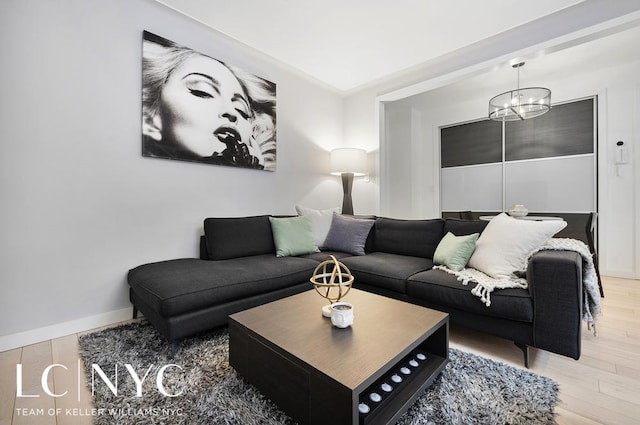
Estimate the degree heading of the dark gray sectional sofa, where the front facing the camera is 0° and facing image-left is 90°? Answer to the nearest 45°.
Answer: approximately 0°

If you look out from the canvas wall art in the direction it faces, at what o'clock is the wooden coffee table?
The wooden coffee table is roughly at 1 o'clock from the canvas wall art.

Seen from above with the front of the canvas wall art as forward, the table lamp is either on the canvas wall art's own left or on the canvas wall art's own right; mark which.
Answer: on the canvas wall art's own left

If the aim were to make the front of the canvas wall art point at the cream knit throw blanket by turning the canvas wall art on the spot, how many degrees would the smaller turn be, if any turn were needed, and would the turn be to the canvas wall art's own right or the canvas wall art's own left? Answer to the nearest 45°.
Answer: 0° — it already faces it

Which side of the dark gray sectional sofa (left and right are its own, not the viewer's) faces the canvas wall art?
right

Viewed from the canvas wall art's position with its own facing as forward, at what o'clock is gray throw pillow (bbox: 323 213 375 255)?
The gray throw pillow is roughly at 11 o'clock from the canvas wall art.

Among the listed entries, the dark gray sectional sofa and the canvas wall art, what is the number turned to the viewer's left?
0

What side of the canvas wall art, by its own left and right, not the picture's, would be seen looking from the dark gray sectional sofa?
front

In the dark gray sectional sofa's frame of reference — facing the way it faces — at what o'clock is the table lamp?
The table lamp is roughly at 6 o'clock from the dark gray sectional sofa.

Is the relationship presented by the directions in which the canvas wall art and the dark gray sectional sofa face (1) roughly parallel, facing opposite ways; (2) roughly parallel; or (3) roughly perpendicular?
roughly perpendicular
